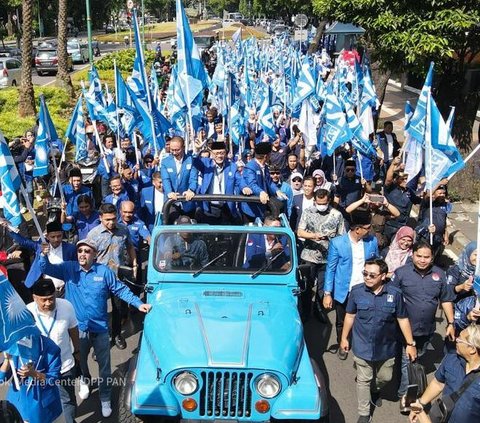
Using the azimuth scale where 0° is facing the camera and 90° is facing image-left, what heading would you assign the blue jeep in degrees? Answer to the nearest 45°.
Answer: approximately 0°

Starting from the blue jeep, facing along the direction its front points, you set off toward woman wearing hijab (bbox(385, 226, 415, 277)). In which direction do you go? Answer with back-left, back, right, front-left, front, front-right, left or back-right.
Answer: back-left

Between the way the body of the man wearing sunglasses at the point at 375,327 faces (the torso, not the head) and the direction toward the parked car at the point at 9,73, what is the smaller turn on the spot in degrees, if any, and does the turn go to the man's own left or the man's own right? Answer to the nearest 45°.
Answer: approximately 135° to the man's own right

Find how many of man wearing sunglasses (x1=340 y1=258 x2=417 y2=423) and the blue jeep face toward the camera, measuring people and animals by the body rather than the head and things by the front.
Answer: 2

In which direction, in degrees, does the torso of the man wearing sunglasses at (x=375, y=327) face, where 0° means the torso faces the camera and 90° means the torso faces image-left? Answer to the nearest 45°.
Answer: approximately 0°

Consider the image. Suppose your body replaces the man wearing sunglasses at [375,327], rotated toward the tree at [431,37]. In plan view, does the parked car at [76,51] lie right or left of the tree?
left

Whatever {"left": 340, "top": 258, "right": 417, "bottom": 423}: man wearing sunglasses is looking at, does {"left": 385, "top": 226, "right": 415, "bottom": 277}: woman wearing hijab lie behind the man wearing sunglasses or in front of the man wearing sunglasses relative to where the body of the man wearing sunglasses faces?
behind
